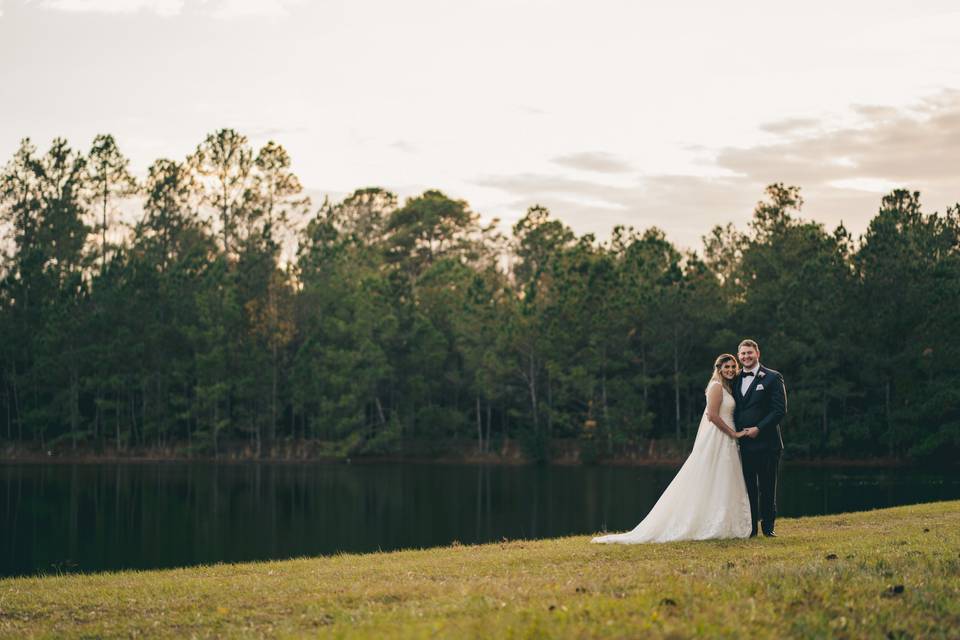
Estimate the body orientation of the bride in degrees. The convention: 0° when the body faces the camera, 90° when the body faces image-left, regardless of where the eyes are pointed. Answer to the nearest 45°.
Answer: approximately 270°
